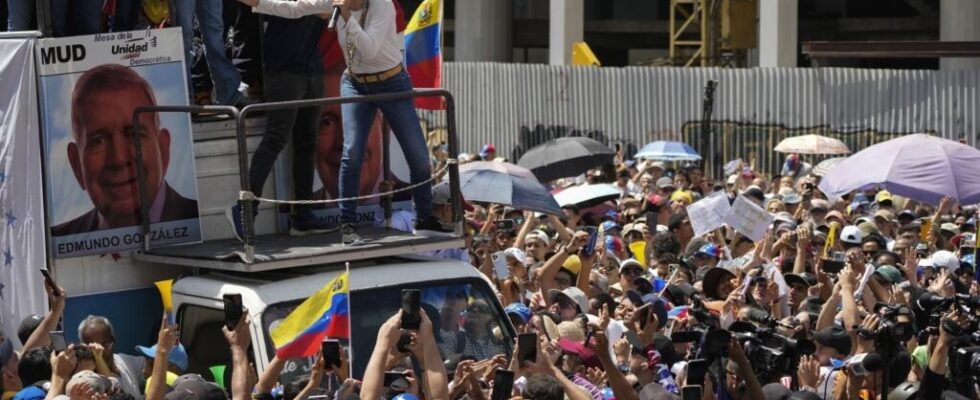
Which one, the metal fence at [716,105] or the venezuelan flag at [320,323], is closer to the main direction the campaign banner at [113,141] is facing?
the venezuelan flag

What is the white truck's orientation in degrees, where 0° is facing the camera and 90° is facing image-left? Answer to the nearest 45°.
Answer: approximately 315°

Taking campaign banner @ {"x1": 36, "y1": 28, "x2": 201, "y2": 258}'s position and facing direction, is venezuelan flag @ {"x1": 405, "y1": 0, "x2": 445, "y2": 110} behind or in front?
behind

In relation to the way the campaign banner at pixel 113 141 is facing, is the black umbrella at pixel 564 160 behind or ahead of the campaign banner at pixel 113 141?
behind

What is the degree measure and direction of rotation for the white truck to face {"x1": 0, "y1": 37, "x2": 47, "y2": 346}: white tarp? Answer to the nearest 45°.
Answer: approximately 135° to its right

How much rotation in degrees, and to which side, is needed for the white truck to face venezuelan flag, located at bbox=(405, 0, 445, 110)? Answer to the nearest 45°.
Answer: approximately 135° to its left

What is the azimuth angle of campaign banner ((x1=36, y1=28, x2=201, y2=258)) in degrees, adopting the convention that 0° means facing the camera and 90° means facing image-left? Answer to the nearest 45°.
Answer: approximately 0°
